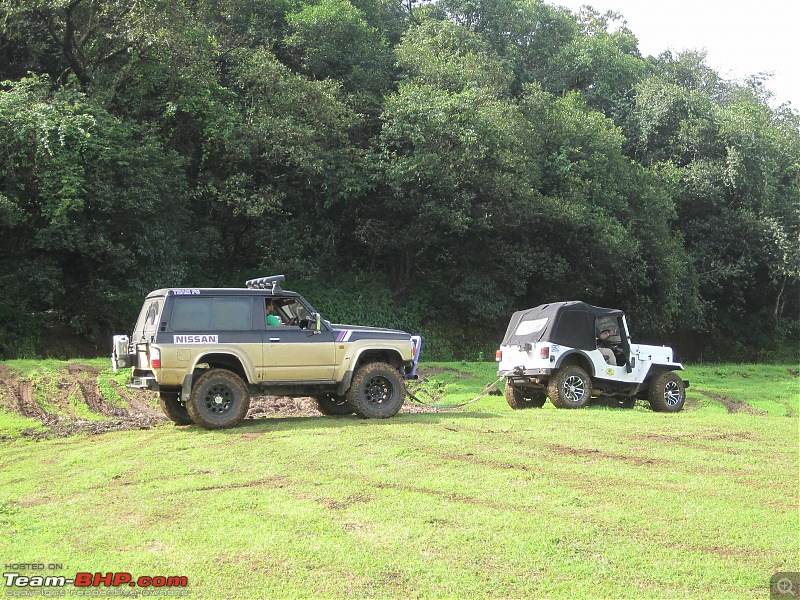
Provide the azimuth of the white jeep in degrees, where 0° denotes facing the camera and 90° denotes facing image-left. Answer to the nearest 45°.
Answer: approximately 225°
